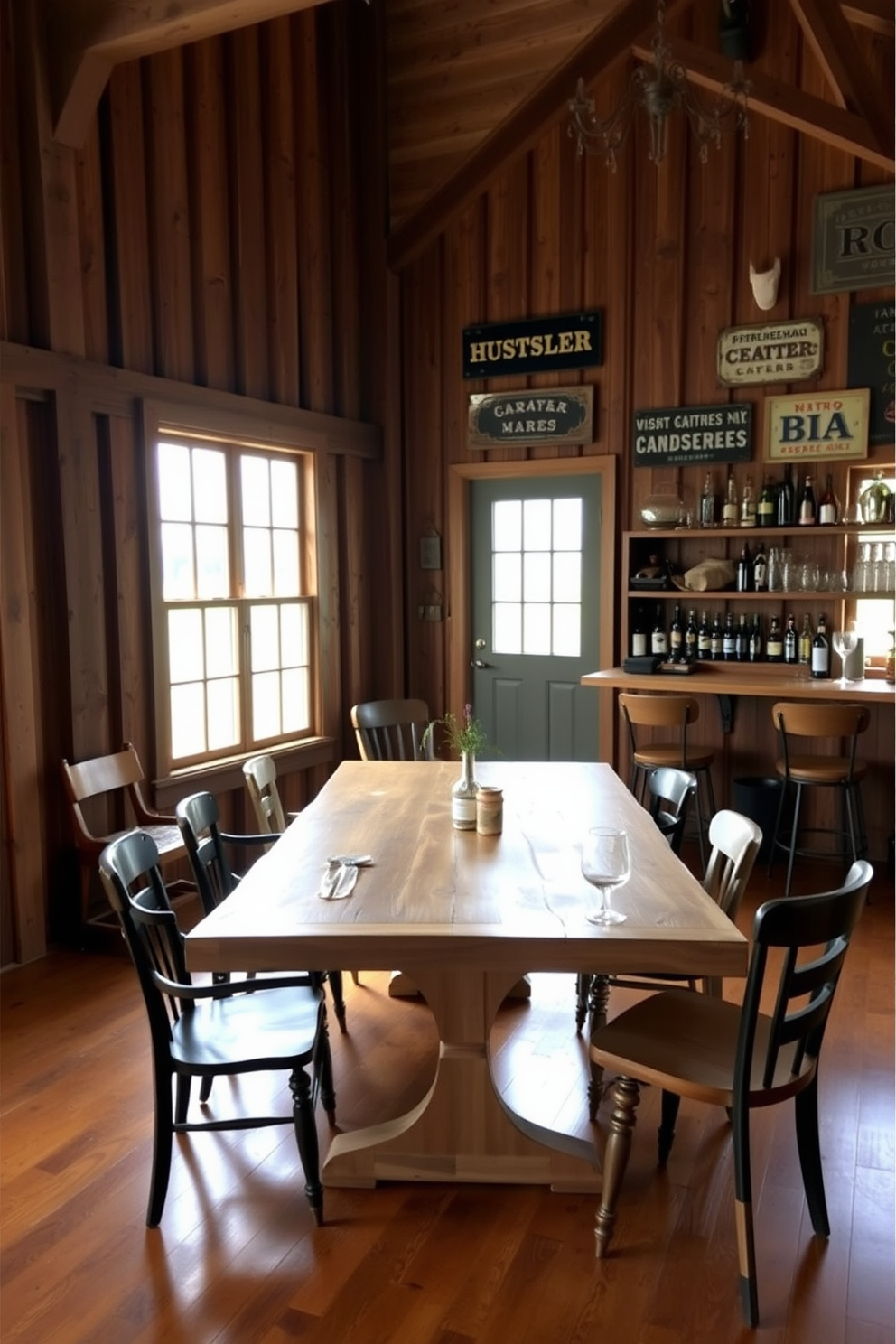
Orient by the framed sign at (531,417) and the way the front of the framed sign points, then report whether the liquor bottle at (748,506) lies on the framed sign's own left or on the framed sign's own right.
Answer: on the framed sign's own left

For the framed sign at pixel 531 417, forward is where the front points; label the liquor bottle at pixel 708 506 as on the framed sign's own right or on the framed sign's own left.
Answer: on the framed sign's own left

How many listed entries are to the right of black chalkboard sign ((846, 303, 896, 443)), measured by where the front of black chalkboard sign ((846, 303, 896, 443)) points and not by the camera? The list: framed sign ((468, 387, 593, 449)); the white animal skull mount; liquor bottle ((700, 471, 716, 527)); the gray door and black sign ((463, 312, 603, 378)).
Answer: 5

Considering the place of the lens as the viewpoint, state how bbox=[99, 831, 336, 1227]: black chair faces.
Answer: facing to the right of the viewer

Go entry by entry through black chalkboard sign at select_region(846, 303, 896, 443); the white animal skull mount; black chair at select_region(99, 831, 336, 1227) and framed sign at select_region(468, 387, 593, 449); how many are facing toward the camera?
3

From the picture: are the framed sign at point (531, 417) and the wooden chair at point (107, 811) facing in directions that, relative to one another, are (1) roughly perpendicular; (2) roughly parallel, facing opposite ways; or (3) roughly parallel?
roughly perpendicular

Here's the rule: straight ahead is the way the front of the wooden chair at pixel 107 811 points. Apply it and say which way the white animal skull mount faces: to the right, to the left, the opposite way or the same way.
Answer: to the right

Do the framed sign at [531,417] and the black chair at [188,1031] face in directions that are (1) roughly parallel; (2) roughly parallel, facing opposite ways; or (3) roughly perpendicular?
roughly perpendicular
